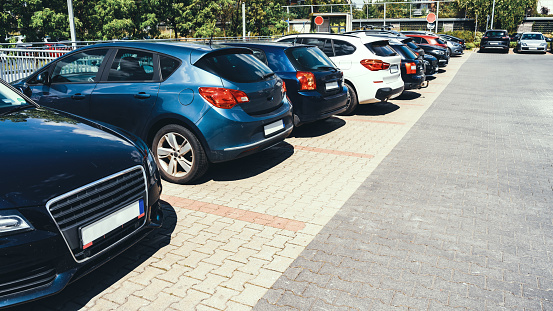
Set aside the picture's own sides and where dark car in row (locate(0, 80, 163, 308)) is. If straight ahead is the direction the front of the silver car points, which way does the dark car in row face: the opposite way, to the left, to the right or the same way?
to the left

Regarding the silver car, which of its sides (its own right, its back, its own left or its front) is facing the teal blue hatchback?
front

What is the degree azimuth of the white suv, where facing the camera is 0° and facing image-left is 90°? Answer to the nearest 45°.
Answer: approximately 135°

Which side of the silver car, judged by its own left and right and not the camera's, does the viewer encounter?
front

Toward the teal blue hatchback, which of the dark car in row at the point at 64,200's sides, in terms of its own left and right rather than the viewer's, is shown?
left

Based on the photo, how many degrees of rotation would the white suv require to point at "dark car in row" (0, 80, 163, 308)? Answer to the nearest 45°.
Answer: approximately 135° to its left

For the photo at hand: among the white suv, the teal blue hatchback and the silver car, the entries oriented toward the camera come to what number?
1

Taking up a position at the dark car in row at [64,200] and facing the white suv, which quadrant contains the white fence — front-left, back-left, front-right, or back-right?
front-left

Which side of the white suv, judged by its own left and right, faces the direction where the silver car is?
right

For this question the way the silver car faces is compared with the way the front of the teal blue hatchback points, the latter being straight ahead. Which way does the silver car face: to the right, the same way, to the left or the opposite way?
to the left

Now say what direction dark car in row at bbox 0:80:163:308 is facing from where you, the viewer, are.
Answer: facing the viewer and to the right of the viewer

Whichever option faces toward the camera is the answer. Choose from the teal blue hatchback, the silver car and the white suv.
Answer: the silver car

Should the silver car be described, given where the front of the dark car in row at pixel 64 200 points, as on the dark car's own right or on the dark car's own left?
on the dark car's own left

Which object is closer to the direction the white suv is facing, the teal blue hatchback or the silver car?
the silver car

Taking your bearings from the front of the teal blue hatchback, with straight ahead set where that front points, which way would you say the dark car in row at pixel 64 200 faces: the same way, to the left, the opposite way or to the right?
the opposite way

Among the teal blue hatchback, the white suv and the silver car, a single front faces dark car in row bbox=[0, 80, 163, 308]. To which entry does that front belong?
the silver car
